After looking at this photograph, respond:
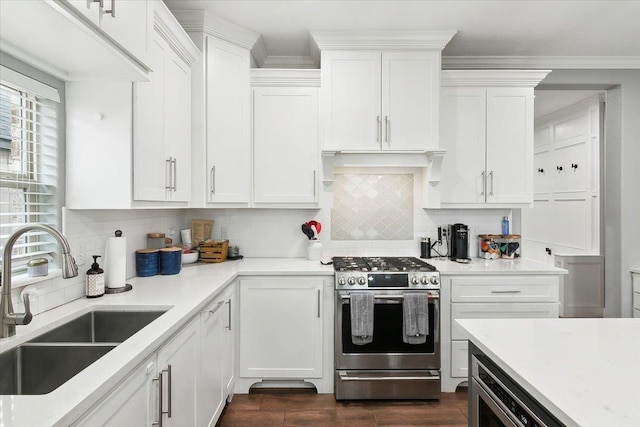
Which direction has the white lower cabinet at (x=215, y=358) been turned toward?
to the viewer's right

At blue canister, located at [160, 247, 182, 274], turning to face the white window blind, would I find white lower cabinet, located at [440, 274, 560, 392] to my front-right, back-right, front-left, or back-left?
back-left

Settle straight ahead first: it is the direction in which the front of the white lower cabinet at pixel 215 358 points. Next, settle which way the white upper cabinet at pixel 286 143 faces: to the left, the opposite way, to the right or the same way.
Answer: to the right

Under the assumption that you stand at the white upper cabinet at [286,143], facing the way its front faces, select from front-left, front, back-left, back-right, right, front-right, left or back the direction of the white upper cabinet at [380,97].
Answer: left

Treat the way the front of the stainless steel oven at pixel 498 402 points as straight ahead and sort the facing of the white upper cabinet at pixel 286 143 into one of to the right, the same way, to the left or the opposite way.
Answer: to the left

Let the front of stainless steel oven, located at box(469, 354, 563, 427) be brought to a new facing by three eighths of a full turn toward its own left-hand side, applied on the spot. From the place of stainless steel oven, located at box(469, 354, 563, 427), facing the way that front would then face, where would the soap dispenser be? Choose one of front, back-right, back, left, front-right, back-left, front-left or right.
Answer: back

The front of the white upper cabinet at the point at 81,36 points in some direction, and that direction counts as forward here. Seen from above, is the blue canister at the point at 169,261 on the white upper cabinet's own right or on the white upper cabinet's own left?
on the white upper cabinet's own left

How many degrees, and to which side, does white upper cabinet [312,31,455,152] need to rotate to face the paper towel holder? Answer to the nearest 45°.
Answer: approximately 45° to its right

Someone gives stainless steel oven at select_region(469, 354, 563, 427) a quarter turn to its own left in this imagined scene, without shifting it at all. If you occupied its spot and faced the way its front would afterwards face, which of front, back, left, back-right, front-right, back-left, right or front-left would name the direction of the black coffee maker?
back-left

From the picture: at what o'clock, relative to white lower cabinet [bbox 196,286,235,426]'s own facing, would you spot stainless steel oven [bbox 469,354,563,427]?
The stainless steel oven is roughly at 2 o'clock from the white lower cabinet.

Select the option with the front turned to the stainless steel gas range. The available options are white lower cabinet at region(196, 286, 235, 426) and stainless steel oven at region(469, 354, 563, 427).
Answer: the white lower cabinet
